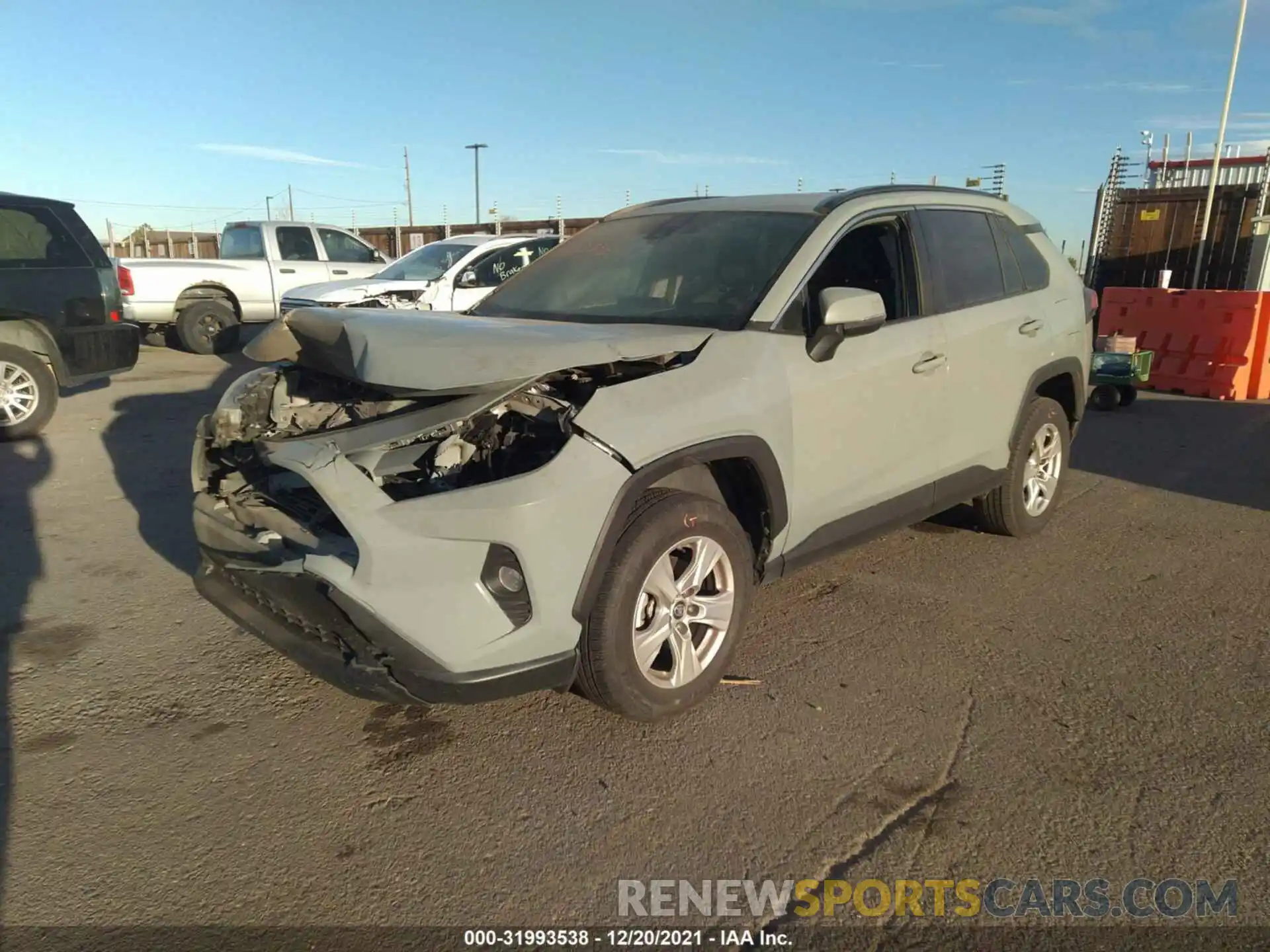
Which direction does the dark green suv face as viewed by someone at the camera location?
facing to the left of the viewer

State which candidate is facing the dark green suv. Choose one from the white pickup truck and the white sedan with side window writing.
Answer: the white sedan with side window writing

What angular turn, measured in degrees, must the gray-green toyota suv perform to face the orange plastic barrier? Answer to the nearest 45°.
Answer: approximately 180°

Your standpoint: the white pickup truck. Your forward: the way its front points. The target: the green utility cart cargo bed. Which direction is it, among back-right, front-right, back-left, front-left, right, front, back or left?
front-right

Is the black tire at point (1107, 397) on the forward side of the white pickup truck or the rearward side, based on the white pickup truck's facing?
on the forward side

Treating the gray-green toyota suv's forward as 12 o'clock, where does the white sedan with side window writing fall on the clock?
The white sedan with side window writing is roughly at 4 o'clock from the gray-green toyota suv.

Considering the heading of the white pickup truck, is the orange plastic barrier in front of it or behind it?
in front

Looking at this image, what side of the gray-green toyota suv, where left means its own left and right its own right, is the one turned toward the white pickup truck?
right

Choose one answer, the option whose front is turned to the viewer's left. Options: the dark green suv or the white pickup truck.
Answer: the dark green suv

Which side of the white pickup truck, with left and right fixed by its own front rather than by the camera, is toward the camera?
right

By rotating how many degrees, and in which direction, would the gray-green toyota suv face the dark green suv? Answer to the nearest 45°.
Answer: approximately 90° to its right

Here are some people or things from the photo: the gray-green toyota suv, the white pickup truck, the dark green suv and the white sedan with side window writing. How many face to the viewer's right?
1
